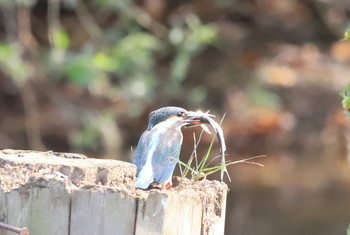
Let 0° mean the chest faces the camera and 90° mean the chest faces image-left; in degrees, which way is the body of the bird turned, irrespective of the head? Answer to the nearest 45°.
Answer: approximately 225°
